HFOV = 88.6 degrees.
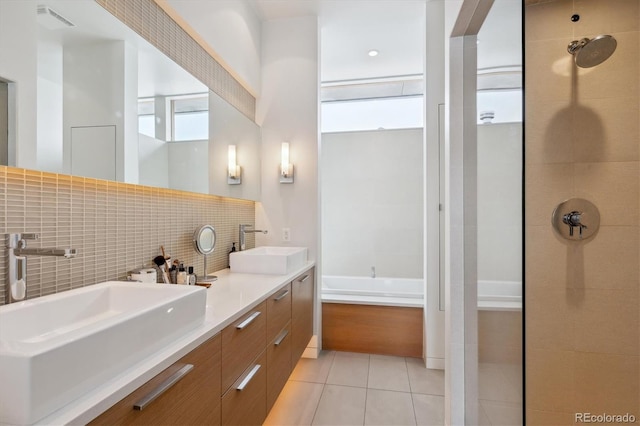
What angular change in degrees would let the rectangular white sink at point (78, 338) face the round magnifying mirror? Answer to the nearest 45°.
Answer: approximately 90° to its left

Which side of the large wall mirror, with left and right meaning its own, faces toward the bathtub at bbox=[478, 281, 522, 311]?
front

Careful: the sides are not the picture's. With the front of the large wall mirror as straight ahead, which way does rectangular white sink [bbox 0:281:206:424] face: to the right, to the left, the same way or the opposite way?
the same way

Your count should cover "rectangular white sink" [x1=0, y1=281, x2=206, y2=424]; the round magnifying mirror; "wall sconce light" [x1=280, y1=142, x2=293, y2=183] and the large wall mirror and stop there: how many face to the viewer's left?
0

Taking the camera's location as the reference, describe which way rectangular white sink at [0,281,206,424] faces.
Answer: facing the viewer and to the right of the viewer

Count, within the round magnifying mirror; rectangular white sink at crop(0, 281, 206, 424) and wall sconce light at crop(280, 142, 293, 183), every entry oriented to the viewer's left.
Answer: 0

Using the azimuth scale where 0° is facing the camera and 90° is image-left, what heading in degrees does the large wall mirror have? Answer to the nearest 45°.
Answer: approximately 315°

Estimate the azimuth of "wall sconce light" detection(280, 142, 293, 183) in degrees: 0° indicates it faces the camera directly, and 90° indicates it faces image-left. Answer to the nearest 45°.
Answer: approximately 0°

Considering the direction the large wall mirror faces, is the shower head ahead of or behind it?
ahead

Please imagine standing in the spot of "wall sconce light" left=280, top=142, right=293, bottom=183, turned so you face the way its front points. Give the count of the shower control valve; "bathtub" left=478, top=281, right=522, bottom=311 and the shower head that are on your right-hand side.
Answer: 0

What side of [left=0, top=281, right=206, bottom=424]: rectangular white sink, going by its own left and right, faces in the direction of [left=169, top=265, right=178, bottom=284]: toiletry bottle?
left

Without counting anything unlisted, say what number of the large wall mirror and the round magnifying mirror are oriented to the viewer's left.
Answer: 0

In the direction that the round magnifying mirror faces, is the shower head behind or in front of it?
in front

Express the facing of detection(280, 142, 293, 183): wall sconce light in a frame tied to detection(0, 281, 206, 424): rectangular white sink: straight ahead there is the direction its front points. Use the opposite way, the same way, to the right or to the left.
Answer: to the right

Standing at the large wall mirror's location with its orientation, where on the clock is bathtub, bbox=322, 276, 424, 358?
The bathtub is roughly at 10 o'clock from the large wall mirror.

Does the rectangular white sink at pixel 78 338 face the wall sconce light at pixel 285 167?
no
